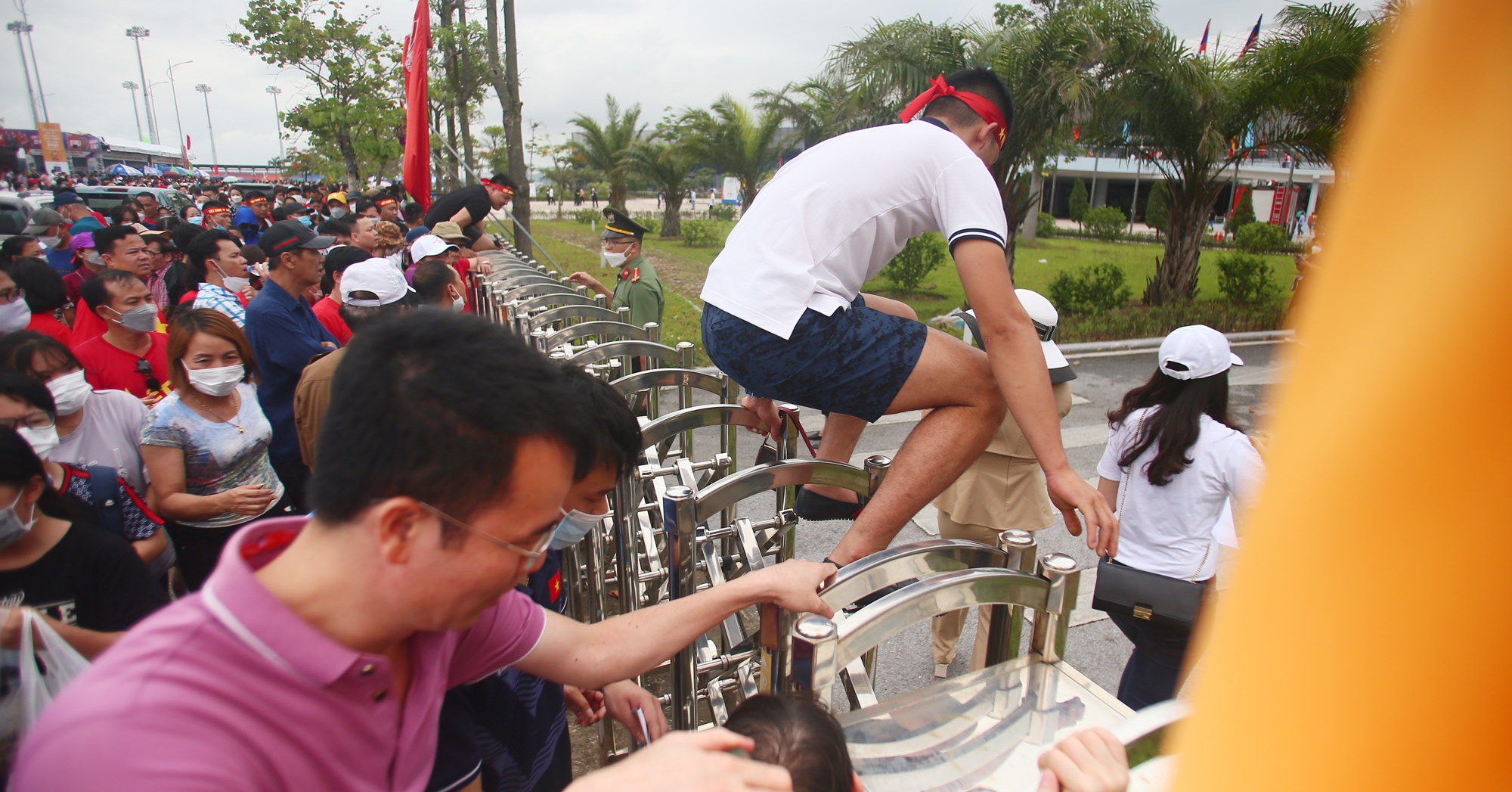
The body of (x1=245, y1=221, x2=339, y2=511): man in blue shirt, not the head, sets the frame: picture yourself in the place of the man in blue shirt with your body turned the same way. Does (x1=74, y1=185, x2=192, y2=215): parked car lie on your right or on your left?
on your left

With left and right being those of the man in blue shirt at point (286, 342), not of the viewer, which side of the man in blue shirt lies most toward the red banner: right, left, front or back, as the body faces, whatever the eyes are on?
left

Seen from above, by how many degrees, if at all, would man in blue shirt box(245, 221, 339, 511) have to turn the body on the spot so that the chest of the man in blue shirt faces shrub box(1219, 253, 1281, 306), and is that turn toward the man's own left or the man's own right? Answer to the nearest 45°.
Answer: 0° — they already face it

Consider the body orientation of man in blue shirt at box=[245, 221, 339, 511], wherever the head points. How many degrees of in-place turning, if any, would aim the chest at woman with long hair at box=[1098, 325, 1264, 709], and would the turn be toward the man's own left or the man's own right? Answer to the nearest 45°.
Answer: approximately 45° to the man's own right

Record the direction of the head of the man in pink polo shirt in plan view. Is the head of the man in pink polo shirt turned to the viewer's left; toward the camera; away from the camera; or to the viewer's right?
to the viewer's right

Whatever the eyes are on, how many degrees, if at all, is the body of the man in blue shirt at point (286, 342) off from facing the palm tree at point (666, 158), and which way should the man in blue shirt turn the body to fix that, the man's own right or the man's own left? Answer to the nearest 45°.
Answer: approximately 45° to the man's own left

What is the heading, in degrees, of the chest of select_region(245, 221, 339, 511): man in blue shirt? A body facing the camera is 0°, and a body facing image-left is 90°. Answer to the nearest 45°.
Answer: approximately 270°

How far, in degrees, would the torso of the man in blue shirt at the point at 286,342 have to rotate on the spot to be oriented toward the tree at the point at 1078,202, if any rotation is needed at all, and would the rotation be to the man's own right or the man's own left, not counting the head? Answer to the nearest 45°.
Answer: approximately 45° to the man's own left

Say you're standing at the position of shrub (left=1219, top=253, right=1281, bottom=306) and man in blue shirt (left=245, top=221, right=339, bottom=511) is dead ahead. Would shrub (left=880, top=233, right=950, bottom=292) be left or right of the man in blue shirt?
right
